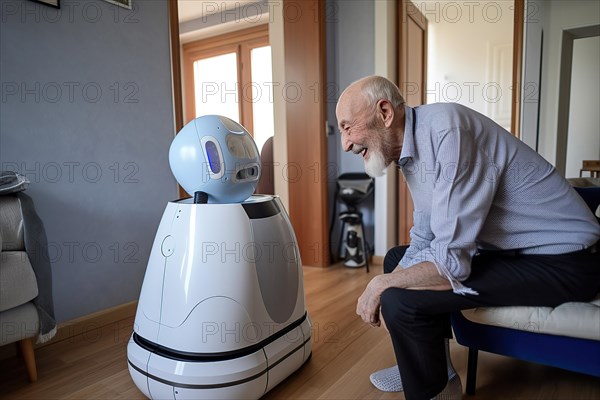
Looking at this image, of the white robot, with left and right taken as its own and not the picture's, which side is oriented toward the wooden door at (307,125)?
left

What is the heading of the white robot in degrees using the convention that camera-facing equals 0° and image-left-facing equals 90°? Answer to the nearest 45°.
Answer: approximately 315°

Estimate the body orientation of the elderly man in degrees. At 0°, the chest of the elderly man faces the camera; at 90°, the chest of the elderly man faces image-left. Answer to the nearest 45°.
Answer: approximately 90°

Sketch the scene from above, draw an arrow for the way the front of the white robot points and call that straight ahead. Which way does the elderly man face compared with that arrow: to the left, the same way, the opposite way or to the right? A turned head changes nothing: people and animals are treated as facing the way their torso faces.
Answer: the opposite way

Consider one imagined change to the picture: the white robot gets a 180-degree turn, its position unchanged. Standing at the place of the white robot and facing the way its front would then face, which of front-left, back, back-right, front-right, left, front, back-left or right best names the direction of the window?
front-right

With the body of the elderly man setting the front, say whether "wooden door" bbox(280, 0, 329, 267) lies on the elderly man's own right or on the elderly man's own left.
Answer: on the elderly man's own right

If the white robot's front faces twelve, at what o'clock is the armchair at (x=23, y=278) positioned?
The armchair is roughly at 5 o'clock from the white robot.

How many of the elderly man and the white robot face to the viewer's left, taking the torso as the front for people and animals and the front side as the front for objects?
1

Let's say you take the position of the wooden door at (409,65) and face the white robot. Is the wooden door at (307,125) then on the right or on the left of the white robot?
right

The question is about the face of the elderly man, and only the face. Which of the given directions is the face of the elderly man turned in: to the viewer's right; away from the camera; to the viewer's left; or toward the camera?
to the viewer's left

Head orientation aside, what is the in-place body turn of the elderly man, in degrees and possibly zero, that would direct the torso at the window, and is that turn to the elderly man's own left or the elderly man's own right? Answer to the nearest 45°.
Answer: approximately 45° to the elderly man's own right
